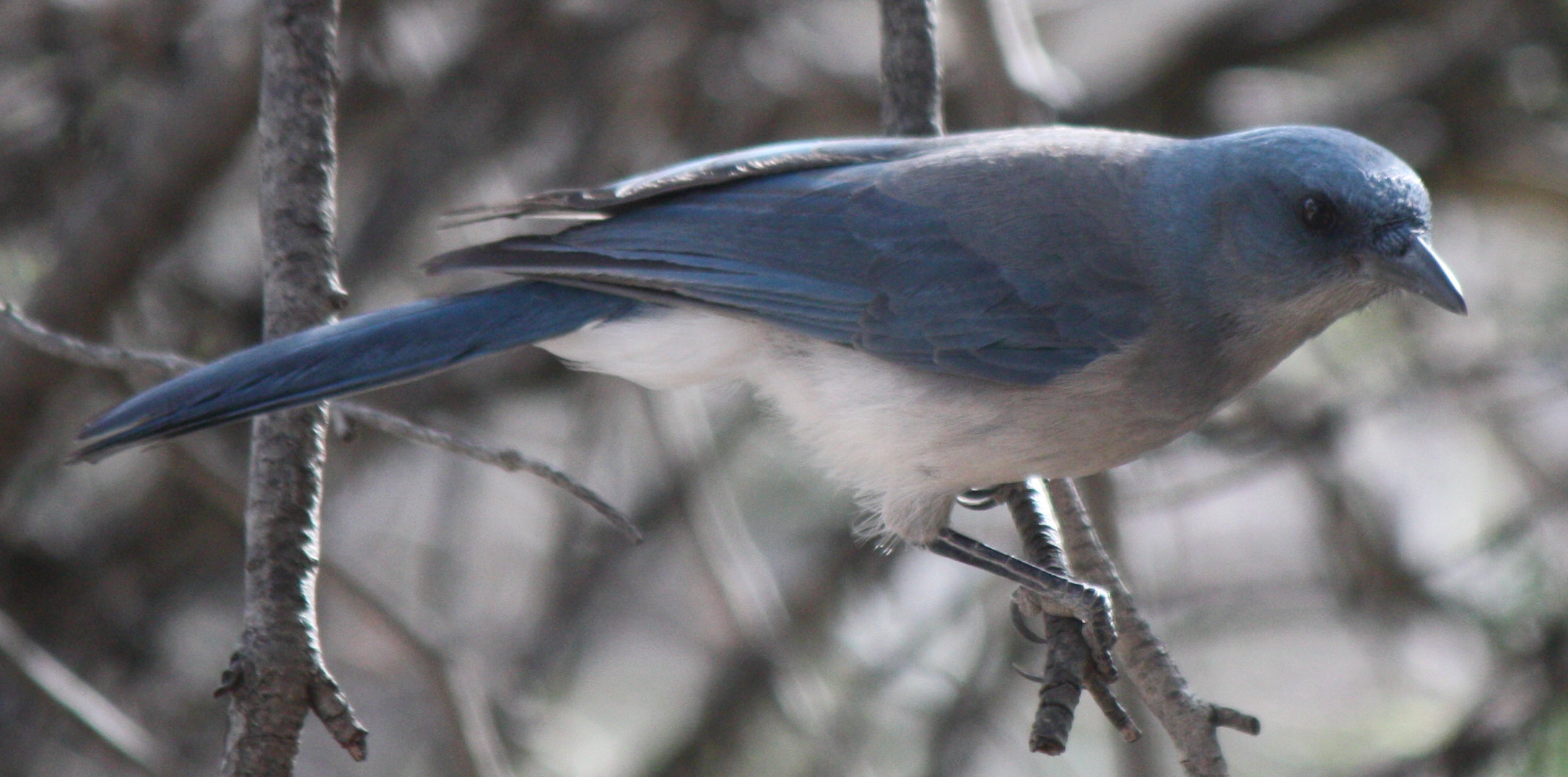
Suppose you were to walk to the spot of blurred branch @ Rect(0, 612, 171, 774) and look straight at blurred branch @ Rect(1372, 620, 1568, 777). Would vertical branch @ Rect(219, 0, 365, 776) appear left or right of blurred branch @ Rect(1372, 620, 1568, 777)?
right

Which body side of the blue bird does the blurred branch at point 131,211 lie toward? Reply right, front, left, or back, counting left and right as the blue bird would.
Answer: back

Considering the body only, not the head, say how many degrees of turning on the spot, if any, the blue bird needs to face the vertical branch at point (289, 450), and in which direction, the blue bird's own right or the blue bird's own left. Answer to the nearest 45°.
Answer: approximately 180°

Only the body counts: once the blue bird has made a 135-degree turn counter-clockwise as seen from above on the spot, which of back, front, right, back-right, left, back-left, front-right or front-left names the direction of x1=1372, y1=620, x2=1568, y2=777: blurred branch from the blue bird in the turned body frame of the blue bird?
right

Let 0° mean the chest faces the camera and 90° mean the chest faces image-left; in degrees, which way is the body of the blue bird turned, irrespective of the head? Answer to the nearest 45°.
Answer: approximately 270°
